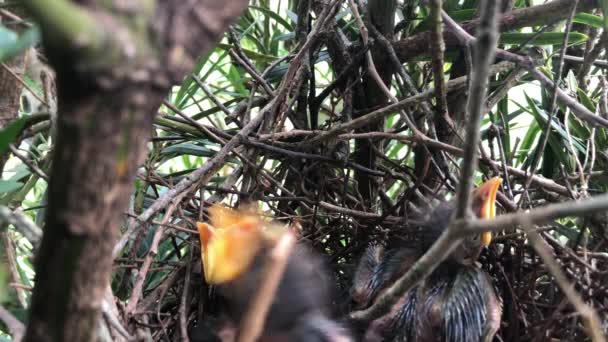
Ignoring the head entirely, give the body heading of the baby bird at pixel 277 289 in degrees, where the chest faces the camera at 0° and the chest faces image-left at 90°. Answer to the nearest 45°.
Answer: approximately 45°
